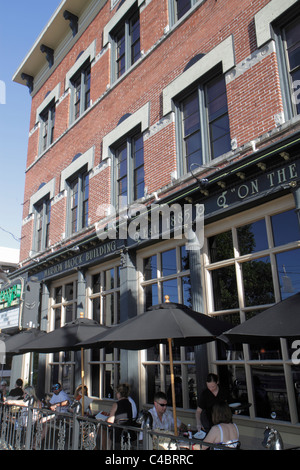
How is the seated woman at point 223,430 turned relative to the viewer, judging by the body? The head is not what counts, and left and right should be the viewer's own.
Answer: facing away from the viewer and to the left of the viewer

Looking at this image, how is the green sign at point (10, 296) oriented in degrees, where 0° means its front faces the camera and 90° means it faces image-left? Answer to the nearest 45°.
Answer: approximately 45°

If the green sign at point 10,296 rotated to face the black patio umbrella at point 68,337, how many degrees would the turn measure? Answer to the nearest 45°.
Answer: approximately 45° to its left

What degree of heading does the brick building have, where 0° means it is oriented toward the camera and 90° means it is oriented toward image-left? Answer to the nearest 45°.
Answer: approximately 45°

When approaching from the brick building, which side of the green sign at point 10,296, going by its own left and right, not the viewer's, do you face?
left

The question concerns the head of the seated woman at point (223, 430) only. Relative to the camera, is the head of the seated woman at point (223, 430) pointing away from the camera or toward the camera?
away from the camera
